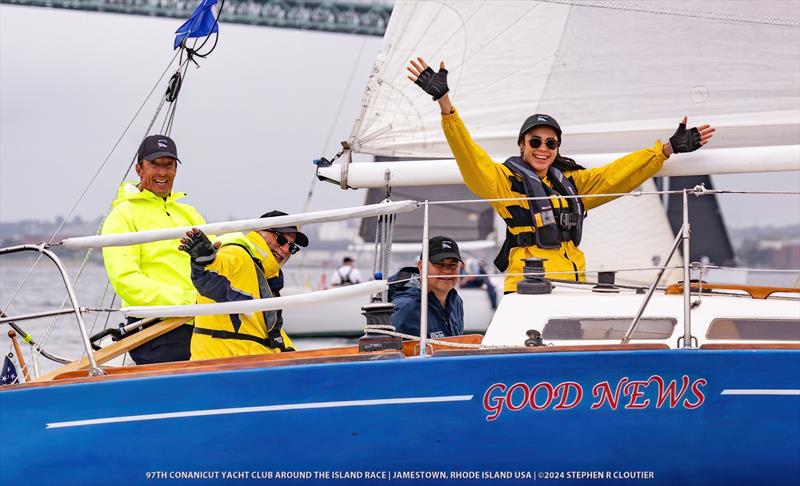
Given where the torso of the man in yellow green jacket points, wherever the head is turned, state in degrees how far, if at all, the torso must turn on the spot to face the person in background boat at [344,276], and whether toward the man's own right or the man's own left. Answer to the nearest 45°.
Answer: approximately 135° to the man's own left

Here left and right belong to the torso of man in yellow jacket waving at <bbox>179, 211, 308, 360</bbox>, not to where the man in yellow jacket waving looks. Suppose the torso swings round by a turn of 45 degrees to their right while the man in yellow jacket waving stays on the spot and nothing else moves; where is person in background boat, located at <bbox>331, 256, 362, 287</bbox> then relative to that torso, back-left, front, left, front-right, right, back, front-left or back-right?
back

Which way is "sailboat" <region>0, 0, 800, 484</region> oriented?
to the viewer's right

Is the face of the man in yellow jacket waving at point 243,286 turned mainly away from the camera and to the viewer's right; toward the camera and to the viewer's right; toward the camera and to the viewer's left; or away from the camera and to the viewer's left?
toward the camera and to the viewer's right

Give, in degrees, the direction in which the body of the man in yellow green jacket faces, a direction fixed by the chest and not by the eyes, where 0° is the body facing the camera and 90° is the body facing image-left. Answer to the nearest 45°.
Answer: approximately 315°

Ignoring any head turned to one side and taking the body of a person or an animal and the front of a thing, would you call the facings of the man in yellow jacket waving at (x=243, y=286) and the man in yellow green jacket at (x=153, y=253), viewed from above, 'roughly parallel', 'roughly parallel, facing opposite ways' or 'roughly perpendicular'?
roughly parallel

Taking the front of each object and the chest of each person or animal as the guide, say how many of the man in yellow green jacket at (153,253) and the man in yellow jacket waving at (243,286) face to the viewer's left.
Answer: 0

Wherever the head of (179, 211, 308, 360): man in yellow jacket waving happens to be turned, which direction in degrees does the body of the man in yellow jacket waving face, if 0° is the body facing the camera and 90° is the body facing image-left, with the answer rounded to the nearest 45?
approximately 315°

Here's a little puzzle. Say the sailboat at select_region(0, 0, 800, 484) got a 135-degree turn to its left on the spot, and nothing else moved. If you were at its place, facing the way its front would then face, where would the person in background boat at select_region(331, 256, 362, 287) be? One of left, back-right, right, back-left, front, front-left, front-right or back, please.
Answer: front-right
